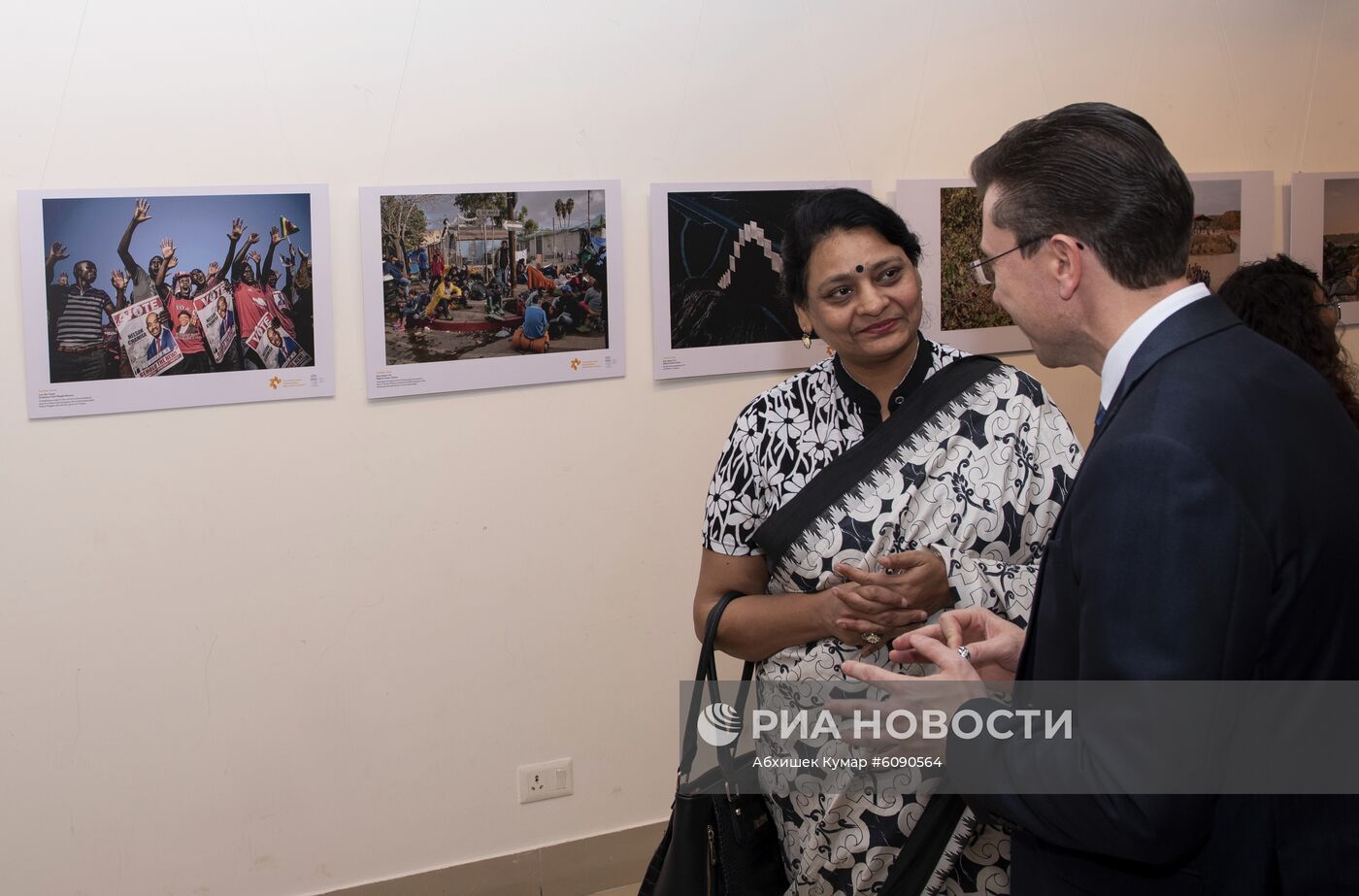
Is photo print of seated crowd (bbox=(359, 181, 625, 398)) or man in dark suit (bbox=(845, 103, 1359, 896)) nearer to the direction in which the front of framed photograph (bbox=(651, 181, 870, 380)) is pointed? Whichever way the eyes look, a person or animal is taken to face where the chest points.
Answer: the man in dark suit

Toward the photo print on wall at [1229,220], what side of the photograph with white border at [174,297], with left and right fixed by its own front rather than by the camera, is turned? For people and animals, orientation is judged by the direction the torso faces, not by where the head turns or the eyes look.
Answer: left

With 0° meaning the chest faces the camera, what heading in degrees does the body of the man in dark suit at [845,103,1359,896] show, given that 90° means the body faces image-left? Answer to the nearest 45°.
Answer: approximately 135°

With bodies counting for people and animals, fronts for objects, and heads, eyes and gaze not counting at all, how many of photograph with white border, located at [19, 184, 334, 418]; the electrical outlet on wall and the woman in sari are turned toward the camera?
3

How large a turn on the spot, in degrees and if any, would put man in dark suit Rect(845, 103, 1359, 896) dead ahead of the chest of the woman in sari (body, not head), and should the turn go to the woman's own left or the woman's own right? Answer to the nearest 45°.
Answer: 0° — they already face them

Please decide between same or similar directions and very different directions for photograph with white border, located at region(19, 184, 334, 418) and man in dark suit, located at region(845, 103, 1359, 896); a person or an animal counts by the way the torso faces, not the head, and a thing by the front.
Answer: very different directions

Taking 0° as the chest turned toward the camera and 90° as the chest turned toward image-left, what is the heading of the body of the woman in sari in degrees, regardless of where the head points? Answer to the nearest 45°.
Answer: approximately 0°

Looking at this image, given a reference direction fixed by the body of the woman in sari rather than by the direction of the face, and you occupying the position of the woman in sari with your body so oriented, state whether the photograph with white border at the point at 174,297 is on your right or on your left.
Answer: on your right

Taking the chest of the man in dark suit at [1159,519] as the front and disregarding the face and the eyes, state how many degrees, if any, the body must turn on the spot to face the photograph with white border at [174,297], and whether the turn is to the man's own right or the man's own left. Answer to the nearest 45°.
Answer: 0° — they already face it

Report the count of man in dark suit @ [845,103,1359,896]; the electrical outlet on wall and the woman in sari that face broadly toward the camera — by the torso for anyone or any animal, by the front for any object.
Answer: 2

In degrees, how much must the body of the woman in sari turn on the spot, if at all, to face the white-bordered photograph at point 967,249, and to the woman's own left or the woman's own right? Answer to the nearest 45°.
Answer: approximately 180°

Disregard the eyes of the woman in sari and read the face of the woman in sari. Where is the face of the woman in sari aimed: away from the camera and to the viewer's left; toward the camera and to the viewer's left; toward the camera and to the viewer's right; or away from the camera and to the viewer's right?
toward the camera and to the viewer's right

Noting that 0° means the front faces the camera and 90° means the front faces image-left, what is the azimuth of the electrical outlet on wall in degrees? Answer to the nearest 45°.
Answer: approximately 0°
